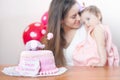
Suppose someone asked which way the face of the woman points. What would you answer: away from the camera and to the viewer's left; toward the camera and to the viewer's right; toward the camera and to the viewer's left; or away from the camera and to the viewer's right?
toward the camera and to the viewer's right

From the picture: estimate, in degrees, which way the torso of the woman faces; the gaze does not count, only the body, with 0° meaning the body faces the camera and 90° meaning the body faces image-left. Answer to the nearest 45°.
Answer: approximately 315°
